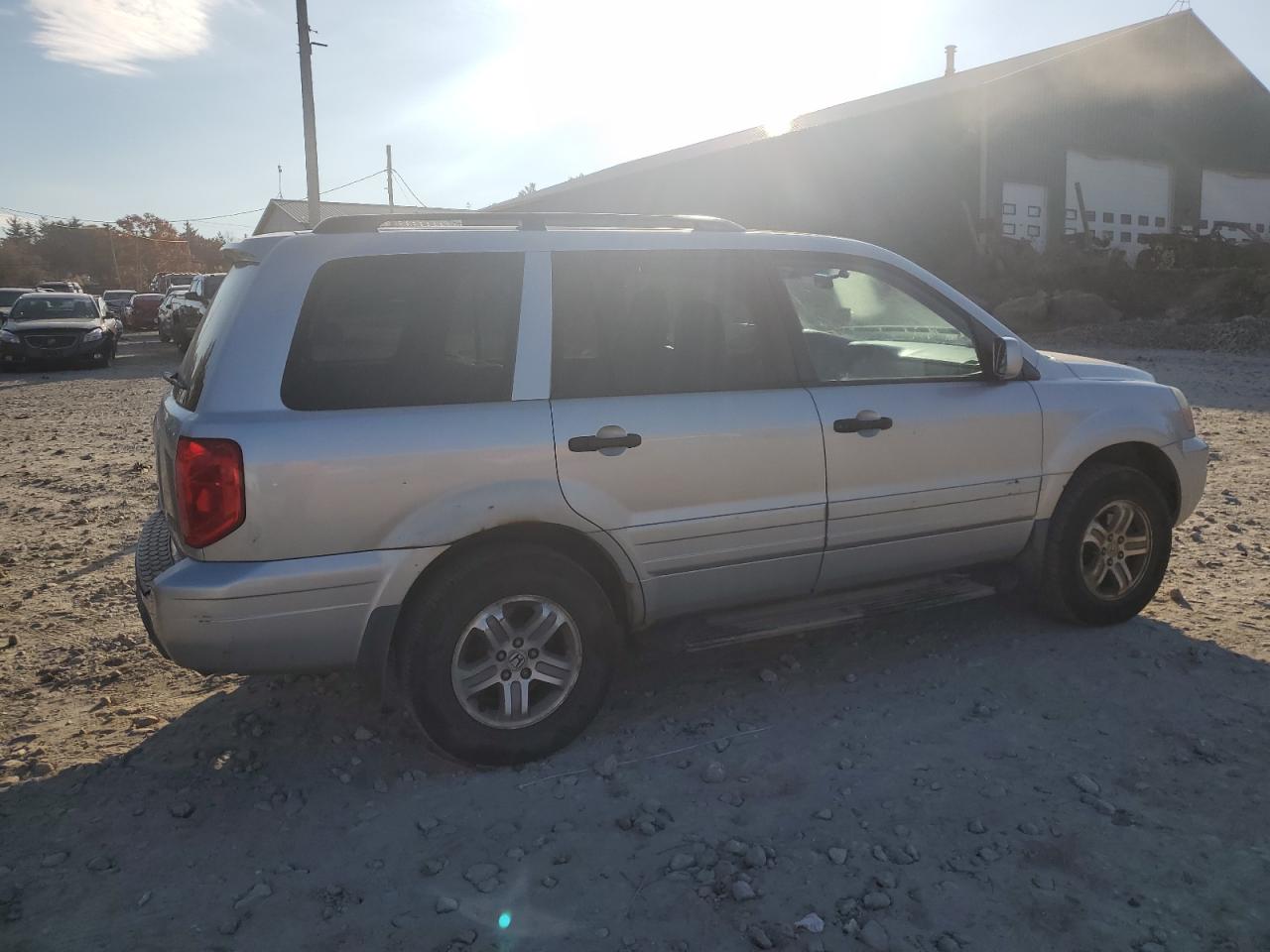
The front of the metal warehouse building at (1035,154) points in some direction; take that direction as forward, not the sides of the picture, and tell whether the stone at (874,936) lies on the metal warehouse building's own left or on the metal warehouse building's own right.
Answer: on the metal warehouse building's own right

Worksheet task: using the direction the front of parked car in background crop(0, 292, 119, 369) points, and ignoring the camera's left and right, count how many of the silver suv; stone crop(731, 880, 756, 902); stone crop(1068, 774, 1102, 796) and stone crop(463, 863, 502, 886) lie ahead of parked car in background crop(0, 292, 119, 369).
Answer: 4

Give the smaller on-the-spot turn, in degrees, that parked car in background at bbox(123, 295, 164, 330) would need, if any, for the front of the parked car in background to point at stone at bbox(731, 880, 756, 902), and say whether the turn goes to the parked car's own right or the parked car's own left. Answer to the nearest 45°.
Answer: approximately 45° to the parked car's own left

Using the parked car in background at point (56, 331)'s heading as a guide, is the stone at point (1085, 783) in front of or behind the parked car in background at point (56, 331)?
in front

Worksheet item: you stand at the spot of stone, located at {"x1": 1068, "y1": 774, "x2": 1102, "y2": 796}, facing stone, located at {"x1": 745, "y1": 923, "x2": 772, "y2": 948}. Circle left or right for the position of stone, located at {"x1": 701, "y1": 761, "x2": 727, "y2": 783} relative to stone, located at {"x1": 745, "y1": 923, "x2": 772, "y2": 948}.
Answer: right

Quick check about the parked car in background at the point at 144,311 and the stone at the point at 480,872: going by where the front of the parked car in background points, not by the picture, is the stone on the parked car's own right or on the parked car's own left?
on the parked car's own left

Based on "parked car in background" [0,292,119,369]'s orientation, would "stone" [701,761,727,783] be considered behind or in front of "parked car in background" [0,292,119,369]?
in front

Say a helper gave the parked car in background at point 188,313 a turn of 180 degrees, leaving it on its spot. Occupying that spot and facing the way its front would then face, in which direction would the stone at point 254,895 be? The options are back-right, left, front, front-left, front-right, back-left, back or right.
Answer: back-right

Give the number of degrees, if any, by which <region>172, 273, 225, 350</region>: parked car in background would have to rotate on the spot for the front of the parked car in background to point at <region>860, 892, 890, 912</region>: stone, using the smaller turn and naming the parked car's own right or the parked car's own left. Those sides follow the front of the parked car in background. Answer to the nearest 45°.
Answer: approximately 45° to the parked car's own left

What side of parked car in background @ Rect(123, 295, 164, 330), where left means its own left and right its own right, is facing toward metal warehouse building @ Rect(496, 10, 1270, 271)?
left

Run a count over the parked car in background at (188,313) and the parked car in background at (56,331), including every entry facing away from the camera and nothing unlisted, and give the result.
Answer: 0

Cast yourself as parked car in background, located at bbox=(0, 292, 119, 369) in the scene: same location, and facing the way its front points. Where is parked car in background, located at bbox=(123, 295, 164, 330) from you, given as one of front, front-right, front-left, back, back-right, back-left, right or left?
back

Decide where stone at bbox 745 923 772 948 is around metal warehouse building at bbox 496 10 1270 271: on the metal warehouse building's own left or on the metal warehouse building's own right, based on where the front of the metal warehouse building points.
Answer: on the metal warehouse building's own right

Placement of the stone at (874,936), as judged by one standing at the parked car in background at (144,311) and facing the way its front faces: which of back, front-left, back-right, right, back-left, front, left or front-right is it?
front-left

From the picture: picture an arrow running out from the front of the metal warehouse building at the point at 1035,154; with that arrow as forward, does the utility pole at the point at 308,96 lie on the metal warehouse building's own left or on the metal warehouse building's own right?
on the metal warehouse building's own right
